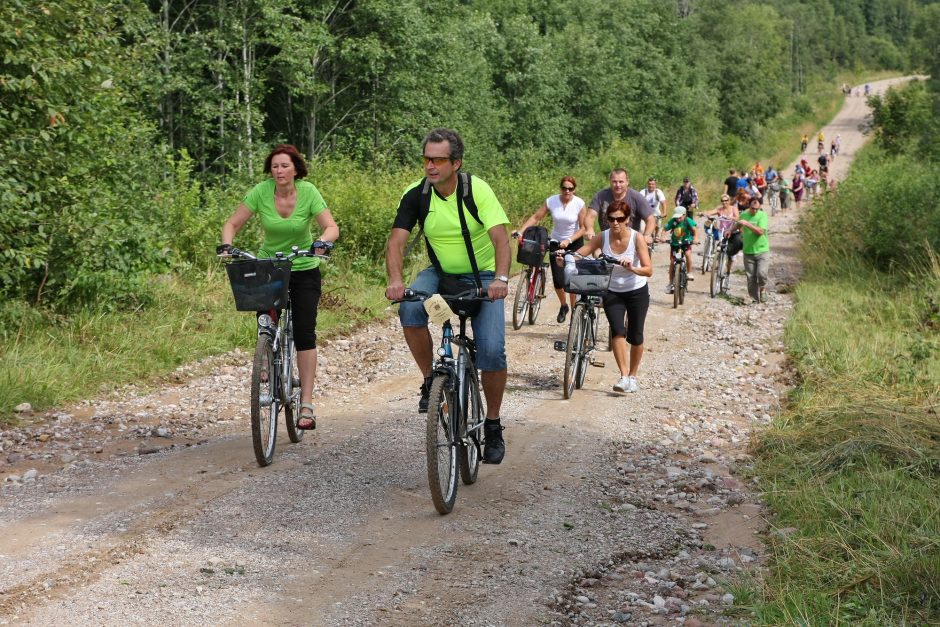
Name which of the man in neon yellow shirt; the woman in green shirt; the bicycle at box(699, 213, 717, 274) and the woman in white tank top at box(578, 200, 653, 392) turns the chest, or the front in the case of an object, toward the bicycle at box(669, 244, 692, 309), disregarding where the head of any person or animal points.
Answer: the bicycle at box(699, 213, 717, 274)

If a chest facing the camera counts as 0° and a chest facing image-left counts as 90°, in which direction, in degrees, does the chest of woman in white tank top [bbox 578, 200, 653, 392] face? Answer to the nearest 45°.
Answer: approximately 0°

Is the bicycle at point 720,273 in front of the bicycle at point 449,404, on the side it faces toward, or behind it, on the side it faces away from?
behind

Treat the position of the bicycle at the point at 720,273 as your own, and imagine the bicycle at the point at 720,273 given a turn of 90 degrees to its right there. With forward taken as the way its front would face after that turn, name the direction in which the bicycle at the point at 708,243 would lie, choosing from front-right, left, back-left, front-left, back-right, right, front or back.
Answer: front-right

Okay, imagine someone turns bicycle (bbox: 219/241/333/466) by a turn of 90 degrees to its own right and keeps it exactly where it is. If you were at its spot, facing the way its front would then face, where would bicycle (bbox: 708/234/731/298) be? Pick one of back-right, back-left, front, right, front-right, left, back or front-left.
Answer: back-right

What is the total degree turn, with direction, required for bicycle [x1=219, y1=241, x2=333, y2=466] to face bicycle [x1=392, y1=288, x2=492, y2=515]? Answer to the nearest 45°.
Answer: approximately 45° to its left
